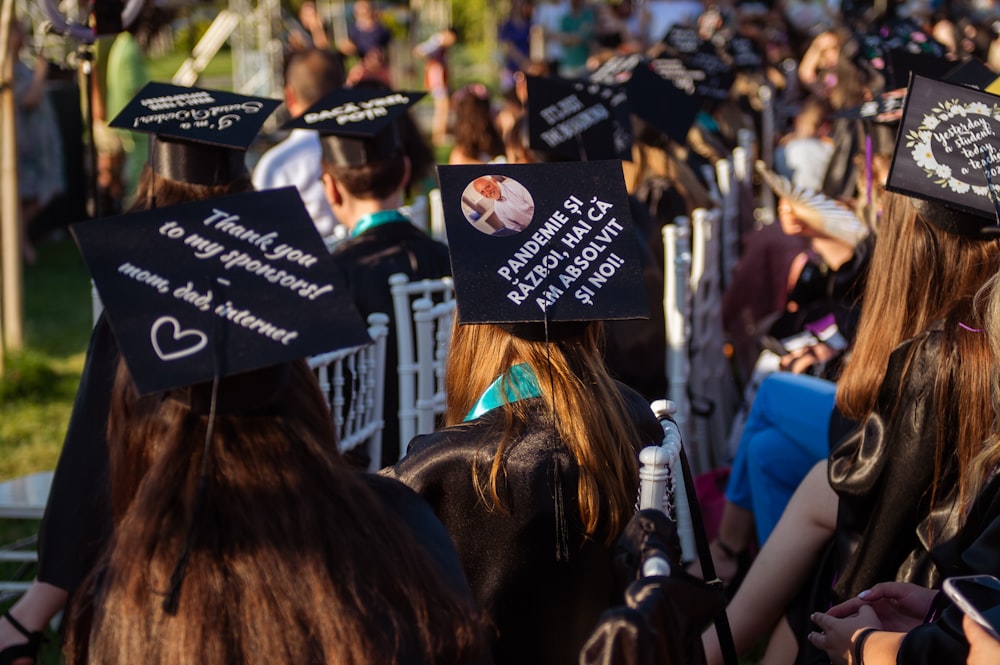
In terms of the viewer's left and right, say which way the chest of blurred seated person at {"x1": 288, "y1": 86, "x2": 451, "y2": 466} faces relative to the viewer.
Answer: facing away from the viewer and to the left of the viewer

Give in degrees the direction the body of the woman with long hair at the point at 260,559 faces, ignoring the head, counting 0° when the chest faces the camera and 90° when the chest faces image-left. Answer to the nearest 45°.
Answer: approximately 180°

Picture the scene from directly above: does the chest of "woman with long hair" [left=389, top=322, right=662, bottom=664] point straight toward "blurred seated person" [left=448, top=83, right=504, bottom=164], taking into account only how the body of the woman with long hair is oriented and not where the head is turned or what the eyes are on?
yes

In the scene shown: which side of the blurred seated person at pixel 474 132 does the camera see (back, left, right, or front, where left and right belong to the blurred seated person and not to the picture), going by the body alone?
back

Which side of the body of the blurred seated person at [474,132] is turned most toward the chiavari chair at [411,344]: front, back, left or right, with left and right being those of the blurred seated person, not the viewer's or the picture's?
back

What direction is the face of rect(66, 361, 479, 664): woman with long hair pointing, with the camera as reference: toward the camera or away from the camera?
away from the camera

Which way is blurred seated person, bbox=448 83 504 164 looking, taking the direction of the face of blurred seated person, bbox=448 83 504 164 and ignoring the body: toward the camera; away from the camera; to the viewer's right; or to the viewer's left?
away from the camera

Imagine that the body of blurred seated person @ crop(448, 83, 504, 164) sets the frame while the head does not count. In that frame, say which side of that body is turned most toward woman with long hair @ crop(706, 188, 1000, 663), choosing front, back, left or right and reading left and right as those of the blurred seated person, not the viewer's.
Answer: back

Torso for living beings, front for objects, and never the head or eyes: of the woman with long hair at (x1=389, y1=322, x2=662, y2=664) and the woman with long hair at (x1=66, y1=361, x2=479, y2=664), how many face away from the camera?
2

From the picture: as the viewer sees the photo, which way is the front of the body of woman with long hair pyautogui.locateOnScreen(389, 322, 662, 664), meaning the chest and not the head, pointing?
away from the camera

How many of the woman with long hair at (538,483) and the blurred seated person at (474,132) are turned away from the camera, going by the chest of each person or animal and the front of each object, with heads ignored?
2
